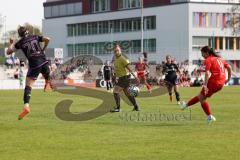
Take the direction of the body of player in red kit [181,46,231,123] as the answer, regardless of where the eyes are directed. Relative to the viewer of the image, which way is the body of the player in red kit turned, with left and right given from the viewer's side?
facing away from the viewer and to the left of the viewer

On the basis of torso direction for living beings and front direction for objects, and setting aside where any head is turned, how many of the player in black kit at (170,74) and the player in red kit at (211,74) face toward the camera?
1

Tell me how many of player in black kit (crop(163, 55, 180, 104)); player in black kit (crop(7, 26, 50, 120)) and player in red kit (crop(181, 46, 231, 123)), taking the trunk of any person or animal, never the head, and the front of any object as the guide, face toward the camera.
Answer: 1

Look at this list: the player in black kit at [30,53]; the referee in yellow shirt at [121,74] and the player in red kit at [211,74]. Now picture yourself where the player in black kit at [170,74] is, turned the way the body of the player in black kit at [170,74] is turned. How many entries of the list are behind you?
0

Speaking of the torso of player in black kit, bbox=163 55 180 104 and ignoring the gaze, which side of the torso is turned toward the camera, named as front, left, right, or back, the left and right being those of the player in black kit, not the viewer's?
front

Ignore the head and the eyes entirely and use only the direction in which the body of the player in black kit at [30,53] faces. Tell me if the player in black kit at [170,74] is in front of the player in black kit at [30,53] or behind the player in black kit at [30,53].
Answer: in front

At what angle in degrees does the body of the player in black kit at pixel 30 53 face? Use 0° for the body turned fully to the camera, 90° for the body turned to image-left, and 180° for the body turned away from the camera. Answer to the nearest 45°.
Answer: approximately 180°

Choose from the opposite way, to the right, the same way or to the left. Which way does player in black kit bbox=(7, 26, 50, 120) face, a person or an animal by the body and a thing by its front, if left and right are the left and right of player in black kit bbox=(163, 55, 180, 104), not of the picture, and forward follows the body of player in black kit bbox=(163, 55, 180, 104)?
the opposite way

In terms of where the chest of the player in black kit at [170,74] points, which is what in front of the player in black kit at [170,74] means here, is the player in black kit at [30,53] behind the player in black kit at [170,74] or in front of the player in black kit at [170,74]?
in front

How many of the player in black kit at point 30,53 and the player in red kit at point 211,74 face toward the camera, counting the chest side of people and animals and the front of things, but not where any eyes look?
0

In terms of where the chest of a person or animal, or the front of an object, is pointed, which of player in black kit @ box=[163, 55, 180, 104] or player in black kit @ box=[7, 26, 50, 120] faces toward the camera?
player in black kit @ box=[163, 55, 180, 104]

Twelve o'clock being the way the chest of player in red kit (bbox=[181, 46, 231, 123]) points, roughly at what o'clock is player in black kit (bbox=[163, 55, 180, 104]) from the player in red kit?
The player in black kit is roughly at 1 o'clock from the player in red kit.

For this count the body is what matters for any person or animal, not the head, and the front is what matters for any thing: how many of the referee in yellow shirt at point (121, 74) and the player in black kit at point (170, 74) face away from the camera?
0

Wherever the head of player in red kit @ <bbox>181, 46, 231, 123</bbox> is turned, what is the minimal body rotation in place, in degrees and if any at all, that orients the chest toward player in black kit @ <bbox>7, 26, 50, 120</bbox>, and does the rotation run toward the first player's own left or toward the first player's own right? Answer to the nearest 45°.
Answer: approximately 45° to the first player's own left

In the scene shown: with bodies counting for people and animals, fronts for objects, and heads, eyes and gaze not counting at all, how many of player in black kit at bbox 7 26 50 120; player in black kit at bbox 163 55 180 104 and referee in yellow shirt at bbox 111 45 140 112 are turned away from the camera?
1

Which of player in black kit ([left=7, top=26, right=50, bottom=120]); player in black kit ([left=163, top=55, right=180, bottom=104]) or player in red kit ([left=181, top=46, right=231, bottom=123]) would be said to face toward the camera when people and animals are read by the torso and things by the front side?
player in black kit ([left=163, top=55, right=180, bottom=104])
